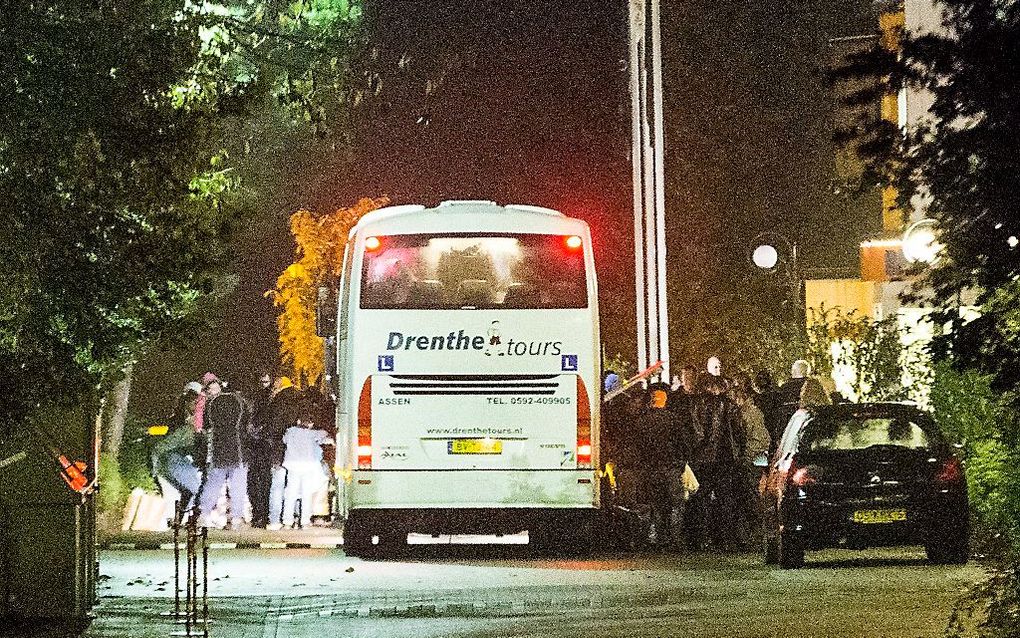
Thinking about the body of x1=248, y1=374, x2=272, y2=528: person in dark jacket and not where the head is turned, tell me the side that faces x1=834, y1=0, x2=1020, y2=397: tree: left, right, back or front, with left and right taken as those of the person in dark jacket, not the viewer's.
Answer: left

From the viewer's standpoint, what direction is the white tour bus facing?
away from the camera

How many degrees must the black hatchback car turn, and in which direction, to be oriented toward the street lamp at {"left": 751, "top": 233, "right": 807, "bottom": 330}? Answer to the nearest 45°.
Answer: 0° — it already faces it

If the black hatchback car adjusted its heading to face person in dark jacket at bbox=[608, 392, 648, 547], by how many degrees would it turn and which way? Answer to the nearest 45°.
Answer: approximately 45° to its left

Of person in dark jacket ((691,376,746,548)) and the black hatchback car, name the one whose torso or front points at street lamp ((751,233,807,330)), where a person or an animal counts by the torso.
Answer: the black hatchback car

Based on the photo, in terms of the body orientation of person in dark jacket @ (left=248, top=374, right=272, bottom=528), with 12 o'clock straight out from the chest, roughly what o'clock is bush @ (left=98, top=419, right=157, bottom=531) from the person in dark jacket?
The bush is roughly at 3 o'clock from the person in dark jacket.
